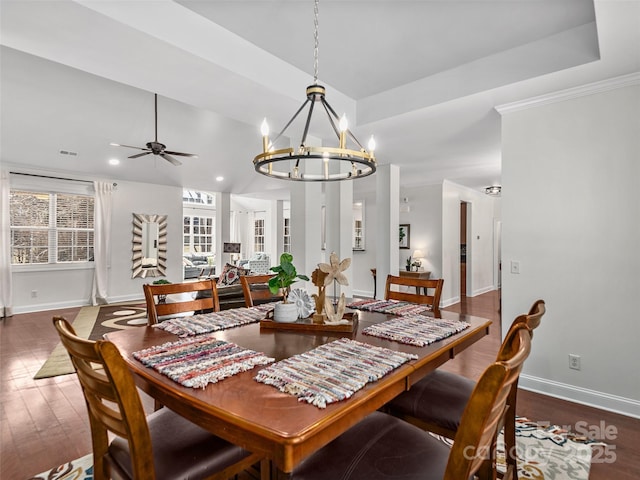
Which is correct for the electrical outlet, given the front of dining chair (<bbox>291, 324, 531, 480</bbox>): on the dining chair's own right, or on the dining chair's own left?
on the dining chair's own right

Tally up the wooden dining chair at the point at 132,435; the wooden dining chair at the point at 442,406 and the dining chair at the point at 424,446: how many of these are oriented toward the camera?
0

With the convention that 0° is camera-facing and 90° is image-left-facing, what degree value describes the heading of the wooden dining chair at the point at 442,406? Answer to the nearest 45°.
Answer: approximately 135°

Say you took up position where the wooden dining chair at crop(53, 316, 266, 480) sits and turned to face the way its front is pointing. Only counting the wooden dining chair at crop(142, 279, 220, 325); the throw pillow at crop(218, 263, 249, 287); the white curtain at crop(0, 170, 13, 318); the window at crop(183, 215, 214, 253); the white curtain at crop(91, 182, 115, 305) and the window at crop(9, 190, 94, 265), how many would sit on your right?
0

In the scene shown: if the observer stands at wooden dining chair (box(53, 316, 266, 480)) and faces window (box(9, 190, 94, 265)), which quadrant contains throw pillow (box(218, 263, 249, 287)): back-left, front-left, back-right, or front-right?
front-right

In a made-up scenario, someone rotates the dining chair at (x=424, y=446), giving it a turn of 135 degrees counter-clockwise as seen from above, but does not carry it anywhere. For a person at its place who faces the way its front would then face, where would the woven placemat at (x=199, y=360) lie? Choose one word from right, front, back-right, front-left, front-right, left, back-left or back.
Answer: right

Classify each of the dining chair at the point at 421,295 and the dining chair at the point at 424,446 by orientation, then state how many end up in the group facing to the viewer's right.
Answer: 0

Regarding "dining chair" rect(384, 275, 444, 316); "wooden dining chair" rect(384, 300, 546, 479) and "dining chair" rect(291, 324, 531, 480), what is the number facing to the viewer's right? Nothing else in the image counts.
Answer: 0

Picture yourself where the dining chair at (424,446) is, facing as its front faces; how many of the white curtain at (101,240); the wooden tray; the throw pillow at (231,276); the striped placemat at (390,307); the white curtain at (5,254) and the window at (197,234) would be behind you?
0

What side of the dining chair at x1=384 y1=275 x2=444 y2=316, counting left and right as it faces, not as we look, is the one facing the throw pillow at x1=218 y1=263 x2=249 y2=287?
right

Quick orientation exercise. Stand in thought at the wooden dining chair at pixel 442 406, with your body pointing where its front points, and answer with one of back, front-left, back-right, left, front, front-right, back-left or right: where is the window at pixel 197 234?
front

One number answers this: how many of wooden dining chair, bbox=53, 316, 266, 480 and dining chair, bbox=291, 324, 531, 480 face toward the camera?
0

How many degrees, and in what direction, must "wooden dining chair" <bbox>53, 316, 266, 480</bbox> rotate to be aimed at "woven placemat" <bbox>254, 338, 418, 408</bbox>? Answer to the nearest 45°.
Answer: approximately 45° to its right

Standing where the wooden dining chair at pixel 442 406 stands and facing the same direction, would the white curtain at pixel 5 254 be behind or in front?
in front

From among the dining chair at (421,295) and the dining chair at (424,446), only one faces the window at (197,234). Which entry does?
the dining chair at (424,446)

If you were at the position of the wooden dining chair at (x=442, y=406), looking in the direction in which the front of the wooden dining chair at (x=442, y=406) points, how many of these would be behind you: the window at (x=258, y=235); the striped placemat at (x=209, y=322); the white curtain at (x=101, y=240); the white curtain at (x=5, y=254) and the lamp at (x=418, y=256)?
0

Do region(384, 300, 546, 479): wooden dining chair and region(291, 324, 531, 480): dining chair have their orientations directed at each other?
no

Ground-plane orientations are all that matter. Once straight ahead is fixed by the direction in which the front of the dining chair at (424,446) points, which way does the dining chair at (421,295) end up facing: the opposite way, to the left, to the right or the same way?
to the left
